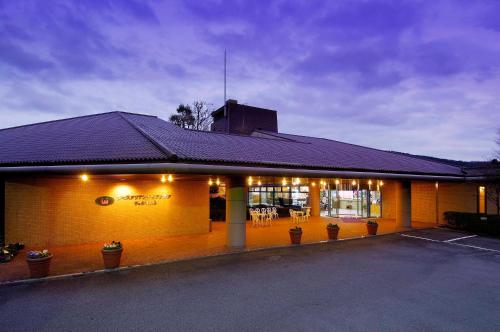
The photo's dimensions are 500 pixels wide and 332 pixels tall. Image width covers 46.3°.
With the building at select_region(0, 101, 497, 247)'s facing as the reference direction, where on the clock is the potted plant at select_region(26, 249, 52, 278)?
The potted plant is roughly at 2 o'clock from the building.

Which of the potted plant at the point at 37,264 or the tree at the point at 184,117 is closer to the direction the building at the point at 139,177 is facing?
the potted plant

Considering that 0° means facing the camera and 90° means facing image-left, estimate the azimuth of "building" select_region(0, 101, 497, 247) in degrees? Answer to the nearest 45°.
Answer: approximately 315°

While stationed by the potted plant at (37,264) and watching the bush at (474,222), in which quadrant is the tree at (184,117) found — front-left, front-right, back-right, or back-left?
front-left

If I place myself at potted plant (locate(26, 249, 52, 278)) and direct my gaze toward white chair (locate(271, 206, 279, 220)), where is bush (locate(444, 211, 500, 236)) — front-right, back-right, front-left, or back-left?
front-right

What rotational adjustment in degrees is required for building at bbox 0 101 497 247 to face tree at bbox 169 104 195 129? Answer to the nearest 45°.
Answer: approximately 135° to its left
